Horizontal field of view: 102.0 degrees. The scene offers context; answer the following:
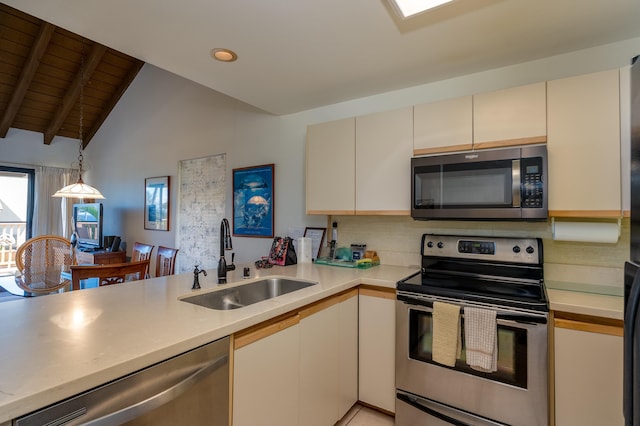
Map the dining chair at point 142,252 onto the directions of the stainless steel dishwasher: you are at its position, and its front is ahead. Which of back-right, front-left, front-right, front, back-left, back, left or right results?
back-left

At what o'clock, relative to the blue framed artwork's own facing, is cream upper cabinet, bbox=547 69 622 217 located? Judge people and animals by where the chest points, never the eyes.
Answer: The cream upper cabinet is roughly at 9 o'clock from the blue framed artwork.

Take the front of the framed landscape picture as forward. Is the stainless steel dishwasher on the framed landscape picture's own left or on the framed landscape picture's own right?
on the framed landscape picture's own left

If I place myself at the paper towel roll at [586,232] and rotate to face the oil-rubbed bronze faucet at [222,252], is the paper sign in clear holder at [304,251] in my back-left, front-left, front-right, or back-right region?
front-right

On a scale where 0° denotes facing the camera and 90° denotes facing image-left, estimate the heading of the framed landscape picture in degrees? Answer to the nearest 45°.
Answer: approximately 45°

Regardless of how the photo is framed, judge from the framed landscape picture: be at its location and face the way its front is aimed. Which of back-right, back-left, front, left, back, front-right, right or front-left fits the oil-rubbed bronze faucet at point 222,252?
front-left

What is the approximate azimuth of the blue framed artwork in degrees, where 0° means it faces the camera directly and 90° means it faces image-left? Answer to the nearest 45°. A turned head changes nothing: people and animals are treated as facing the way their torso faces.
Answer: approximately 45°

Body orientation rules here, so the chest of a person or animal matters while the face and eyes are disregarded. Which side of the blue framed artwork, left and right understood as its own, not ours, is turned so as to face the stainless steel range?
left

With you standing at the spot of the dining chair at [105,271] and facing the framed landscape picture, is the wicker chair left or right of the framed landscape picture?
left

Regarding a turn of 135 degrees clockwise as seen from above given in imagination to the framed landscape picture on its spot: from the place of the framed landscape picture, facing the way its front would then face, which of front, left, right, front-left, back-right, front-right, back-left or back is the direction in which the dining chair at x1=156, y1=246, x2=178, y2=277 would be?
back

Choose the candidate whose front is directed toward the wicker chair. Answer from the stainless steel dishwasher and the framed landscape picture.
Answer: the framed landscape picture

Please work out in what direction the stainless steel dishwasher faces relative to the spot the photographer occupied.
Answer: facing the viewer and to the right of the viewer
